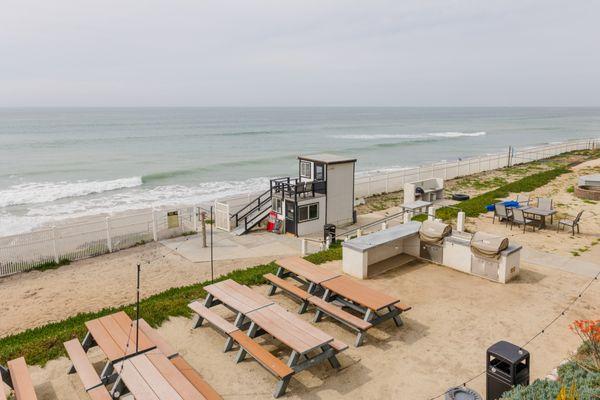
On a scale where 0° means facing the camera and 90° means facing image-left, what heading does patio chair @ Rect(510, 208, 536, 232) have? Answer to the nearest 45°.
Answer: approximately 225°

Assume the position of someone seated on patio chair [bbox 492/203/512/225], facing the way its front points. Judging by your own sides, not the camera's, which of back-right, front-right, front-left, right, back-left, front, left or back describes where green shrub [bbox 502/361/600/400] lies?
back-right

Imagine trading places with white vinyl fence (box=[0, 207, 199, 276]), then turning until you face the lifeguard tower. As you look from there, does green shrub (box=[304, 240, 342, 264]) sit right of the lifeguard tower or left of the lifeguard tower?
right

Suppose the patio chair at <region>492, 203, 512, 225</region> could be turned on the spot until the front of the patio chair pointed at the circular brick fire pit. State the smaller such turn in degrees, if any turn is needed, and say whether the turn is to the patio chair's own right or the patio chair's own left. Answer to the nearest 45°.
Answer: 0° — it already faces it

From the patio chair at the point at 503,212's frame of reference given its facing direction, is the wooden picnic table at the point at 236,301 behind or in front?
behind

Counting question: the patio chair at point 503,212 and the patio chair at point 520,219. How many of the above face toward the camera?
0

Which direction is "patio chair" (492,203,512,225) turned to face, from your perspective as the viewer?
facing away from the viewer and to the right of the viewer

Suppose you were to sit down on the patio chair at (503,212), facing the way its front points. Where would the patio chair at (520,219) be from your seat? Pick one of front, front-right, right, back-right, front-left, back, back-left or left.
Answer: right
